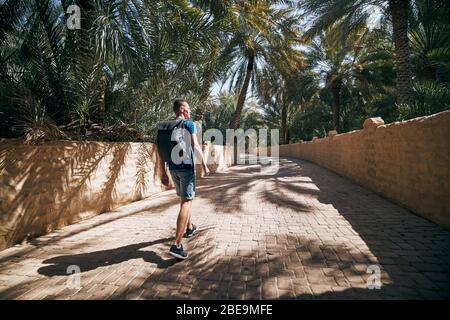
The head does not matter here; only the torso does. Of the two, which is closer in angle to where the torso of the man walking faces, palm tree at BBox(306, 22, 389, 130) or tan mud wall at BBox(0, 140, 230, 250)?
the palm tree

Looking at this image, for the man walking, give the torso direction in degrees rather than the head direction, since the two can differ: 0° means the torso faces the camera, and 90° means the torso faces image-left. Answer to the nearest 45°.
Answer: approximately 225°

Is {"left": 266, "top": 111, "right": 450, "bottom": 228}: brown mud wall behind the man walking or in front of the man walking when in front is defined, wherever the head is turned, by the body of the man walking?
in front

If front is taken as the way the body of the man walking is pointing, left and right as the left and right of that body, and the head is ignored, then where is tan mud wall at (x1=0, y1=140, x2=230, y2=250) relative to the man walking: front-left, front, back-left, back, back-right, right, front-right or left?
left

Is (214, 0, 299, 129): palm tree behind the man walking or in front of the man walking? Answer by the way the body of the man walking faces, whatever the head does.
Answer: in front

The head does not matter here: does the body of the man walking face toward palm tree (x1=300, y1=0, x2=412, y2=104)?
yes

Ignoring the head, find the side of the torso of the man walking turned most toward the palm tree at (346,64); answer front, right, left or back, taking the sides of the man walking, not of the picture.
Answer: front
